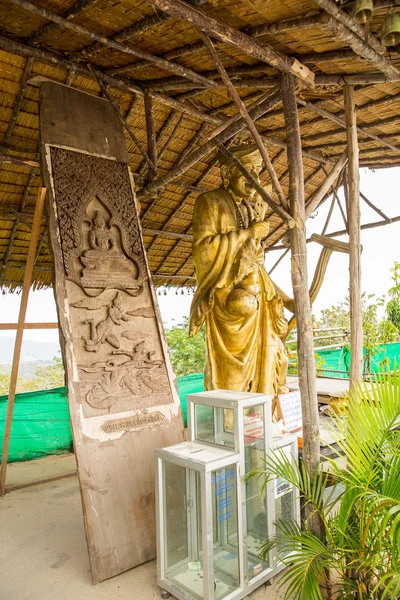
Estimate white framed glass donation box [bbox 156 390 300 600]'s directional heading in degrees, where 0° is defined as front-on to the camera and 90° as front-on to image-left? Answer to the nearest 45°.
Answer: approximately 315°

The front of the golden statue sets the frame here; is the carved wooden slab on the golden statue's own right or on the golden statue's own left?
on the golden statue's own right

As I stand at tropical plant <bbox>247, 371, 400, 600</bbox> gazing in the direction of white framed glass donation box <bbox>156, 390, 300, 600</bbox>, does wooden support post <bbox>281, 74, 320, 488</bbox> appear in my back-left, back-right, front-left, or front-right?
front-right

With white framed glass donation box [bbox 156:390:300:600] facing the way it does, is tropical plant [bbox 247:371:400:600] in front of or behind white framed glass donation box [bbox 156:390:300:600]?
in front

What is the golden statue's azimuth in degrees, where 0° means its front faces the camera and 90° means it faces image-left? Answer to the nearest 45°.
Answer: approximately 315°

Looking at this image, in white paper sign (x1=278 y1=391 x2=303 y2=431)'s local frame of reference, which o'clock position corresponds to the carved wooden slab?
The carved wooden slab is roughly at 2 o'clock from the white paper sign.

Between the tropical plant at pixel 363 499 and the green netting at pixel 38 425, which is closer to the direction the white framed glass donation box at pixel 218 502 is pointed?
the tropical plant

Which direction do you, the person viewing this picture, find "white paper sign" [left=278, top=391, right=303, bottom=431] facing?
facing the viewer
